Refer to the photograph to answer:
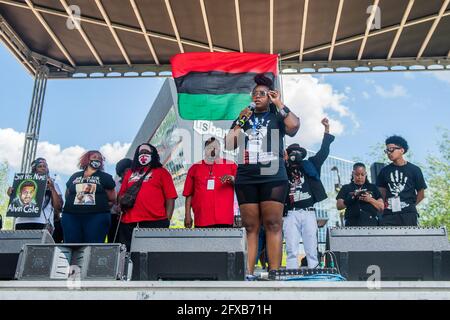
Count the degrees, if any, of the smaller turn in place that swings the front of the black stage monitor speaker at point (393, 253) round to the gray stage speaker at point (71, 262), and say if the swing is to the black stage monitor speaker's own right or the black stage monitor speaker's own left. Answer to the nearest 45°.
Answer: approximately 135° to the black stage monitor speaker's own left

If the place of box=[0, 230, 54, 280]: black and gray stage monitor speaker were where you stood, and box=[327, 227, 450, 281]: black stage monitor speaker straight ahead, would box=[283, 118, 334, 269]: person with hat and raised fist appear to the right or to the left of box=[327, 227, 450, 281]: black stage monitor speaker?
left

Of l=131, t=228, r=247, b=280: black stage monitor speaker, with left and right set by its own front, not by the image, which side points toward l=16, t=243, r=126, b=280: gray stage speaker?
left

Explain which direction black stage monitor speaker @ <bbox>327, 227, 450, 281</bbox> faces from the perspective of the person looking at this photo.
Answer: facing away from the viewer

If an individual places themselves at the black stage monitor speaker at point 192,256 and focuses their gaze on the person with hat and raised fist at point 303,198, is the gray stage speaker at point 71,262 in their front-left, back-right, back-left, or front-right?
back-left

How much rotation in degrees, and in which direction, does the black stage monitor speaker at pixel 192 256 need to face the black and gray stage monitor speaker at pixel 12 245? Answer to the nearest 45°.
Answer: approximately 90° to its left

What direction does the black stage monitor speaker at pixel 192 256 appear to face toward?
away from the camera

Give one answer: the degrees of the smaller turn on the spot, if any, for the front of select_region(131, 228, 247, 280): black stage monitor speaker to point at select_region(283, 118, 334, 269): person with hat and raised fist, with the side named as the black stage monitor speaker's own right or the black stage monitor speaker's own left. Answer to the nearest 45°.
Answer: approximately 45° to the black stage monitor speaker's own right
